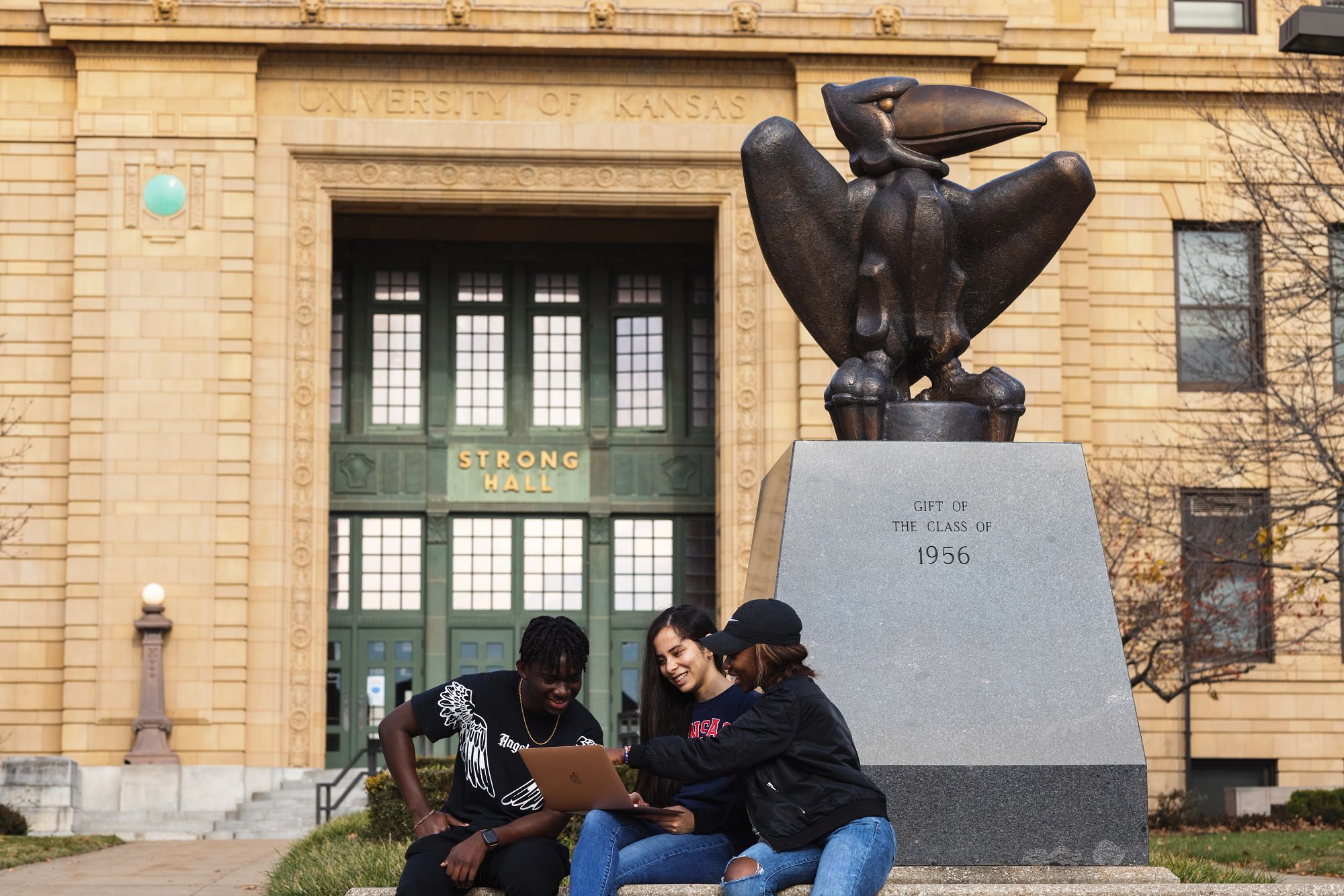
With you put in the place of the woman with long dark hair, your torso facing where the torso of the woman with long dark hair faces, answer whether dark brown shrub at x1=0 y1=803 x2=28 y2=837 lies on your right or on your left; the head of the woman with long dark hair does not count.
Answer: on your right

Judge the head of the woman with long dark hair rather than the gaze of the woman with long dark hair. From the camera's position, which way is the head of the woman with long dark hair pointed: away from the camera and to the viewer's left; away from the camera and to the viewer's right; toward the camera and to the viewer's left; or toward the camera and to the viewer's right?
toward the camera and to the viewer's left

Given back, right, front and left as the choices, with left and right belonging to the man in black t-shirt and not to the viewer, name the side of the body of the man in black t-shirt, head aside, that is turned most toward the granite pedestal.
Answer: left

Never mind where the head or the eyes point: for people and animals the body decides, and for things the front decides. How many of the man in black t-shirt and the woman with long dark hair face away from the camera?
0

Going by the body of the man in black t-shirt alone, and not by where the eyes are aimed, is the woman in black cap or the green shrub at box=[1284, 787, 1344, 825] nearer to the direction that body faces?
the woman in black cap

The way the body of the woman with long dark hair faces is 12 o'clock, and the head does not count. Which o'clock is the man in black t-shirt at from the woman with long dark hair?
The man in black t-shirt is roughly at 2 o'clock from the woman with long dark hair.

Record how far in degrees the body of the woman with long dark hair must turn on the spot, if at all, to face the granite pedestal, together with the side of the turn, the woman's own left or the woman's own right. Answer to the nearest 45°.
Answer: approximately 180°

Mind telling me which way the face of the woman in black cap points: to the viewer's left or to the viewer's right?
to the viewer's left

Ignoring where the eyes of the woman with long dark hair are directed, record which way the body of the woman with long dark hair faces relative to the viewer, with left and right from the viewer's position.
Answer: facing the viewer and to the left of the viewer

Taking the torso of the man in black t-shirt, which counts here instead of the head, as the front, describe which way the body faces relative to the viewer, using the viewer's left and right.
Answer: facing the viewer and to the right of the viewer
